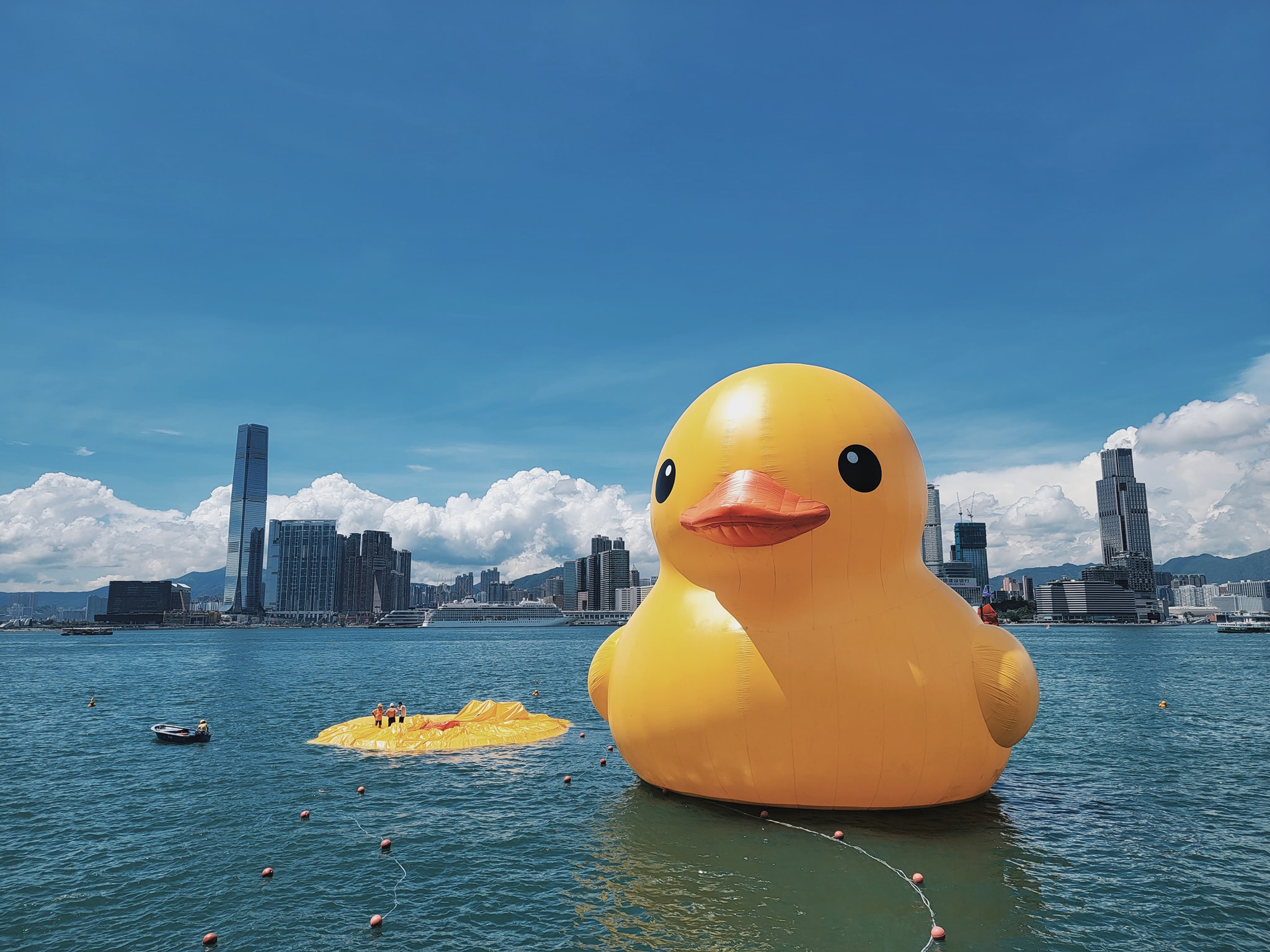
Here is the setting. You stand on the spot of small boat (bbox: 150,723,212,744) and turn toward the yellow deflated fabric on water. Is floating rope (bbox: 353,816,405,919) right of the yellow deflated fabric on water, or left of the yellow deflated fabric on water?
right

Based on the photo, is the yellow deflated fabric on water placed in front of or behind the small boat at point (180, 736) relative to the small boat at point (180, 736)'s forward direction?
behind

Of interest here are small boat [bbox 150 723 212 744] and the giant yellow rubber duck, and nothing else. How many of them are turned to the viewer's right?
0

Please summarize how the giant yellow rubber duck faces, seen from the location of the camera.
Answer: facing the viewer and to the left of the viewer

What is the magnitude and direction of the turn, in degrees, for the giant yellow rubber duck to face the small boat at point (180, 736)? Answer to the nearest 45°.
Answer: approximately 90° to its right

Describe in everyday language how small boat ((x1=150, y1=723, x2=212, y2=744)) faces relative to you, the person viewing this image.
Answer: facing to the left of the viewer

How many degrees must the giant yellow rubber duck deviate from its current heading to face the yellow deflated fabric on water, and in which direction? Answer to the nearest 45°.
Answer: approximately 90° to its right

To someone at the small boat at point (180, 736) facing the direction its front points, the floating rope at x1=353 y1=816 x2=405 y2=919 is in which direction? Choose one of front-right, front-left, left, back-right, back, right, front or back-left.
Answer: left

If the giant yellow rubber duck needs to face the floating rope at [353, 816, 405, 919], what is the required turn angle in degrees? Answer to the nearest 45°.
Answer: approximately 45° to its right
